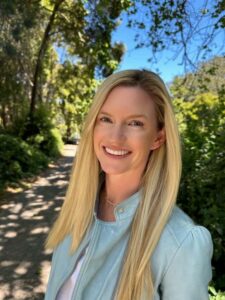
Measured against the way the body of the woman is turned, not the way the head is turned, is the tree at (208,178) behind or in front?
behind

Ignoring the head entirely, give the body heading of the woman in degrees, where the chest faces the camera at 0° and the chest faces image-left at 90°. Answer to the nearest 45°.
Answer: approximately 45°

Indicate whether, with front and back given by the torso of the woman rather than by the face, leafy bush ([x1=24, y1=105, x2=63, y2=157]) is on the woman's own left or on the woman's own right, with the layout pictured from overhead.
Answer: on the woman's own right
